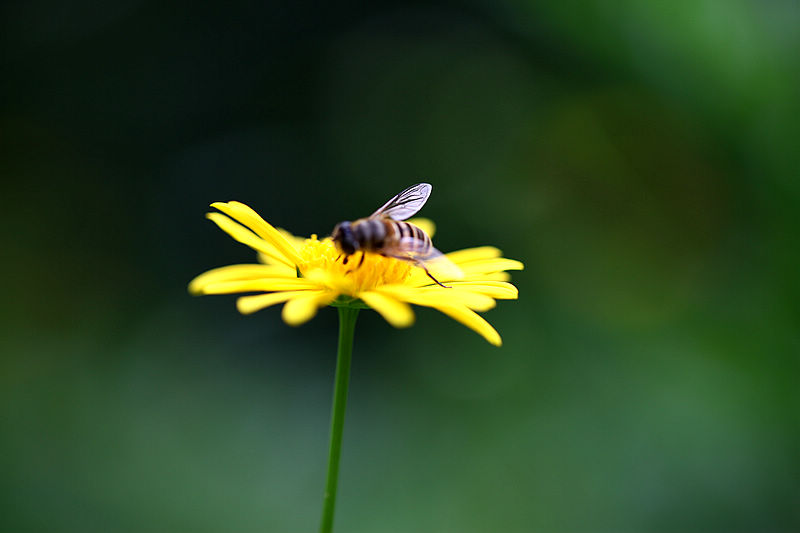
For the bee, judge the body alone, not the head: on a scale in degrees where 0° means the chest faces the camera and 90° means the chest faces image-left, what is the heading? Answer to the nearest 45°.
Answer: approximately 90°
